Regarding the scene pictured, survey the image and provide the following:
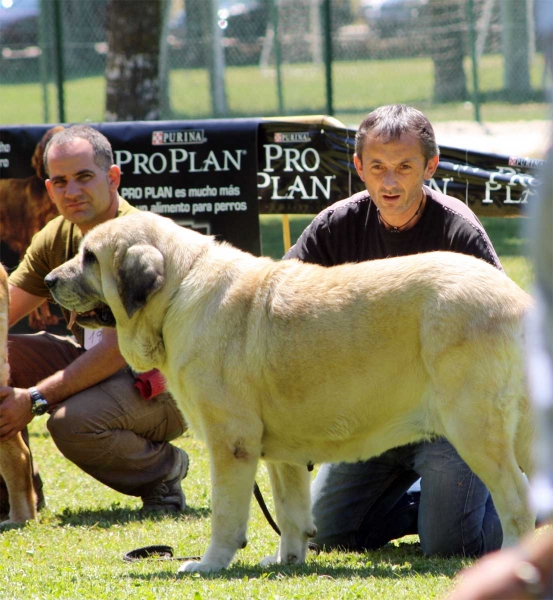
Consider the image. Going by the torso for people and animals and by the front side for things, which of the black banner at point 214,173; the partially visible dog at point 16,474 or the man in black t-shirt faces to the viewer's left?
the partially visible dog

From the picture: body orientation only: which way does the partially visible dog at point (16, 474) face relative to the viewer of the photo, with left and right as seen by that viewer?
facing to the left of the viewer

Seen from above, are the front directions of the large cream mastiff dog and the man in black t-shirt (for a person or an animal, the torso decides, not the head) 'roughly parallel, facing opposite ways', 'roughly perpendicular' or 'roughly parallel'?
roughly perpendicular

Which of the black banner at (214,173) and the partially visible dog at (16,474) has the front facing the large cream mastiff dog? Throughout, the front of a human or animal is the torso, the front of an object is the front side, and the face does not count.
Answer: the black banner

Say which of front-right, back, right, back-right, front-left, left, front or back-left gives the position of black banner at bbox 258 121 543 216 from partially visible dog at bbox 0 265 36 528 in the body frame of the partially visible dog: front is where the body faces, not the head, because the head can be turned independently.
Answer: back-right

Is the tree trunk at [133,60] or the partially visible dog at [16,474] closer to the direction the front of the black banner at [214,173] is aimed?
the partially visible dog

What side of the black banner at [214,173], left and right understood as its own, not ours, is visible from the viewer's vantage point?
front

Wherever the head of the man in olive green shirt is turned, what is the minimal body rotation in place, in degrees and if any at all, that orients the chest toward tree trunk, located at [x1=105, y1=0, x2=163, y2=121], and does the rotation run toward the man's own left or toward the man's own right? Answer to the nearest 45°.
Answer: approximately 135° to the man's own right

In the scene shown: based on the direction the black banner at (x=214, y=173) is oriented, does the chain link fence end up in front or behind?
behind

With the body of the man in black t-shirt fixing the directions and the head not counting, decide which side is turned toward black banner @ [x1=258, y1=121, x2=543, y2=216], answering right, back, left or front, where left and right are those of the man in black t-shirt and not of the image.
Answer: back

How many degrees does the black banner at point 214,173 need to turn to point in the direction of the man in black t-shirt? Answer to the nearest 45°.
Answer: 0° — it already faces them

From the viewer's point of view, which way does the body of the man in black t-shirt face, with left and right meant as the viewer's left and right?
facing the viewer

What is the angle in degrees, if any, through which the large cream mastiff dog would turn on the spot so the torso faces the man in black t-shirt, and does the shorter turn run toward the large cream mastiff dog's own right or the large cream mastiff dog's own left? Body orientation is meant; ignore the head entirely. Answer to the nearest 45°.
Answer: approximately 135° to the large cream mastiff dog's own right

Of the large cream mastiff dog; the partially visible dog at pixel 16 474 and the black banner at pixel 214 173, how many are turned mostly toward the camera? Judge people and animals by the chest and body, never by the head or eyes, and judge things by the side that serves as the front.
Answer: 1

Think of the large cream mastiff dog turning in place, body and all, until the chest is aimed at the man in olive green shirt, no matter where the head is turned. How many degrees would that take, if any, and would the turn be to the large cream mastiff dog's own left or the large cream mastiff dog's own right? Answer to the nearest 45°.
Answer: approximately 45° to the large cream mastiff dog's own right

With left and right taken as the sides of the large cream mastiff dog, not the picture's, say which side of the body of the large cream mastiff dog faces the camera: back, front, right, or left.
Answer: left
